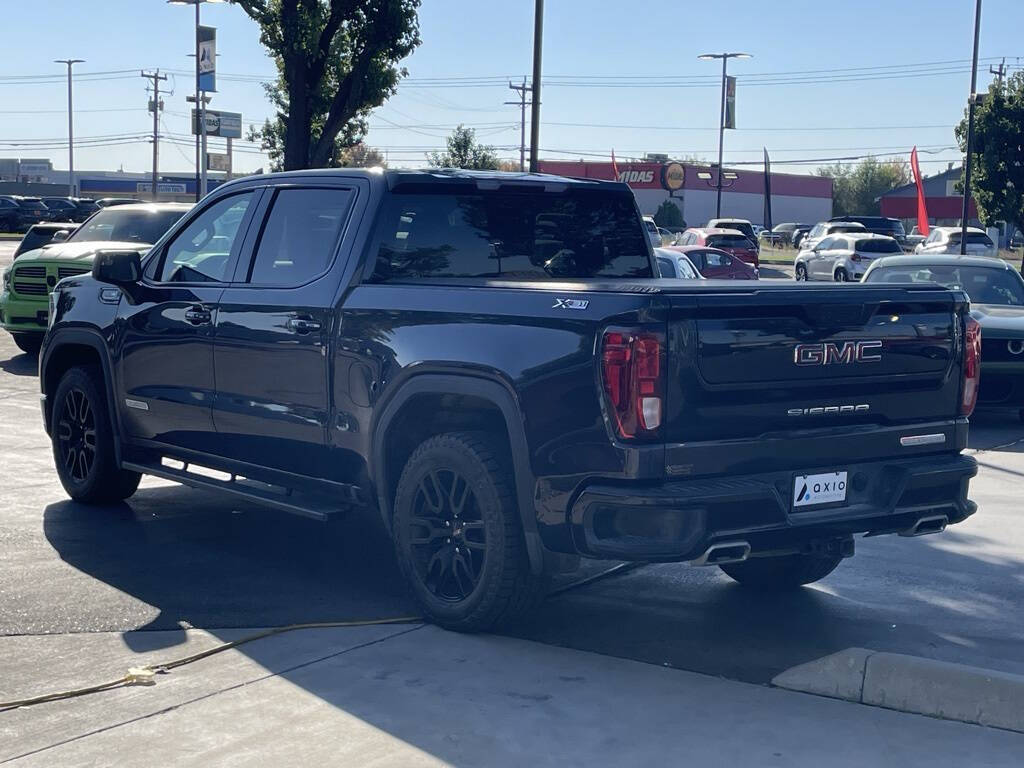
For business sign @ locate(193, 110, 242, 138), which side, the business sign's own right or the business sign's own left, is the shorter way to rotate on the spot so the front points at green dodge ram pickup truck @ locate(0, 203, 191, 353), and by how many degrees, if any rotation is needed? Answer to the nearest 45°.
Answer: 0° — it already faces it

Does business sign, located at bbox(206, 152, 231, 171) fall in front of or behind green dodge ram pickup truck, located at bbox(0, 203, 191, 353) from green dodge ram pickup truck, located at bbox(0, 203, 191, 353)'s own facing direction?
behind

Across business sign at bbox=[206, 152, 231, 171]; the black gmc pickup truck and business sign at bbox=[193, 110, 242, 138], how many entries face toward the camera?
2

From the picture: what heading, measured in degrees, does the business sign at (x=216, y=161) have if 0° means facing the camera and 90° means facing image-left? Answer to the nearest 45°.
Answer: approximately 0°

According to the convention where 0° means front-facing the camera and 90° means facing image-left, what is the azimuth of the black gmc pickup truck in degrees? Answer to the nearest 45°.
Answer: approximately 135°

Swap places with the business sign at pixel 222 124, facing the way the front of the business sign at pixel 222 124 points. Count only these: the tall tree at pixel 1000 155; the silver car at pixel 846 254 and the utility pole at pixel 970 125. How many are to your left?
3

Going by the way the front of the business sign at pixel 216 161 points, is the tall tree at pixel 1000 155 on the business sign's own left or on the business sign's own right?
on the business sign's own left

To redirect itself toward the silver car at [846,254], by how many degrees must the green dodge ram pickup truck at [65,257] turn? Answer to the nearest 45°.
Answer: approximately 180°

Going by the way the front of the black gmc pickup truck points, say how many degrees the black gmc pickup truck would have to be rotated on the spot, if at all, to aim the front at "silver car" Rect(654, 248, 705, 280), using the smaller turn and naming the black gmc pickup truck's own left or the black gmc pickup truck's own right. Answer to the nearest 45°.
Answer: approximately 45° to the black gmc pickup truck's own right

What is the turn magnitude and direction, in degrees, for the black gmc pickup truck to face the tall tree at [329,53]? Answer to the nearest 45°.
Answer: approximately 45° to its right

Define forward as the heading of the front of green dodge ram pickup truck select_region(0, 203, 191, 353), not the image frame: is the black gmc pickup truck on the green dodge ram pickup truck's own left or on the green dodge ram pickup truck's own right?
on the green dodge ram pickup truck's own left

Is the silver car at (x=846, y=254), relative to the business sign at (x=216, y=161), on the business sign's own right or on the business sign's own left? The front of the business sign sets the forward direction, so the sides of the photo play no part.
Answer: on the business sign's own left

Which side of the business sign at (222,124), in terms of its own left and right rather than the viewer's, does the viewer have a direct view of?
front
